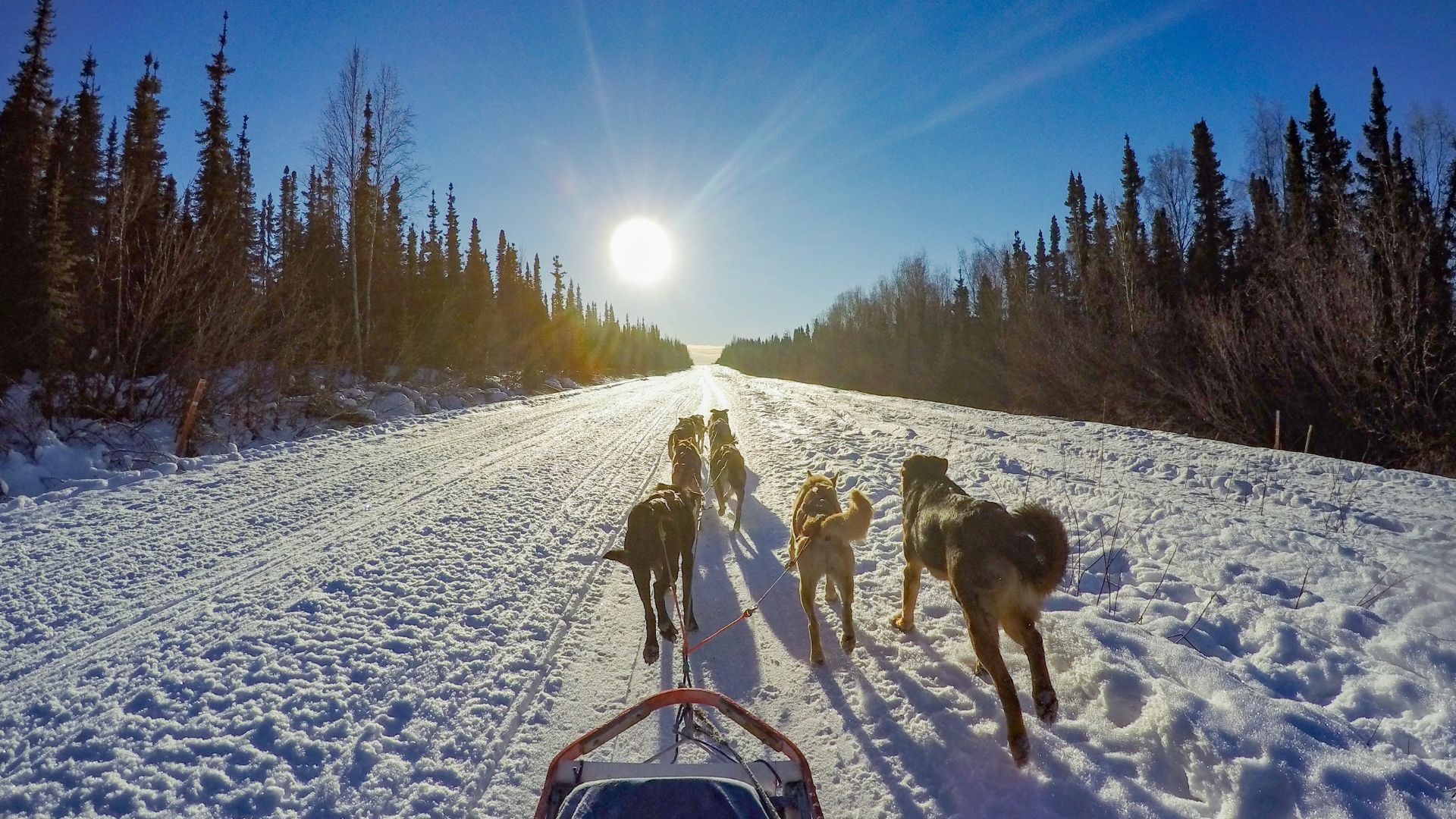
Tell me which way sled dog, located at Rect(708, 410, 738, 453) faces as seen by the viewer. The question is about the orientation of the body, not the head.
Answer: away from the camera

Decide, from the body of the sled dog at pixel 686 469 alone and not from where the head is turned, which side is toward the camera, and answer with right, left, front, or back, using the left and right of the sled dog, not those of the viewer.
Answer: back

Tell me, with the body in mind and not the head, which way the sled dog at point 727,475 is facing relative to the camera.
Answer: away from the camera

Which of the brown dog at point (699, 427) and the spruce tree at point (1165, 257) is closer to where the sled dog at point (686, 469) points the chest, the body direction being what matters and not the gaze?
the brown dog

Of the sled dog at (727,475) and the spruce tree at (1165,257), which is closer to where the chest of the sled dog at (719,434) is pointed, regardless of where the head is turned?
the spruce tree

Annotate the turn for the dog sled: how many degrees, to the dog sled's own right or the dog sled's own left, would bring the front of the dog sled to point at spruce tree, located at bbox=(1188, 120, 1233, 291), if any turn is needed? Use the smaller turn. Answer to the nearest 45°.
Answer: approximately 45° to the dog sled's own right

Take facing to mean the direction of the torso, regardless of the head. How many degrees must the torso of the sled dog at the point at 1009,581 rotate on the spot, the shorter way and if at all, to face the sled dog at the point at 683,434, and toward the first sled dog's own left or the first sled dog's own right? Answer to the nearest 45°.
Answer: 0° — it already faces it

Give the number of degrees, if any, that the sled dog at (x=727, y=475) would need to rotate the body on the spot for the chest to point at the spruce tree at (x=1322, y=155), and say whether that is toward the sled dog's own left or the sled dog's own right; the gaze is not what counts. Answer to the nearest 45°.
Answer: approximately 45° to the sled dog's own right

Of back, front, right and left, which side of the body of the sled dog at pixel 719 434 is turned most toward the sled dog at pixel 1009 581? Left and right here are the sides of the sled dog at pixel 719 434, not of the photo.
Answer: back

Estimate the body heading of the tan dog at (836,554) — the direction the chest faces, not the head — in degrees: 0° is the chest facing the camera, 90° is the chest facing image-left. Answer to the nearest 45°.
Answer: approximately 180°

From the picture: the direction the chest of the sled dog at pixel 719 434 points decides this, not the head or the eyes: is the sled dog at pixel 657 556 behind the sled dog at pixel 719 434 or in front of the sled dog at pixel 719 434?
behind

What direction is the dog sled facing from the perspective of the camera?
away from the camera

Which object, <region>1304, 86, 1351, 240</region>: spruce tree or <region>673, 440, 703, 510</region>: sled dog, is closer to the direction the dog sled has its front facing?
the sled dog
